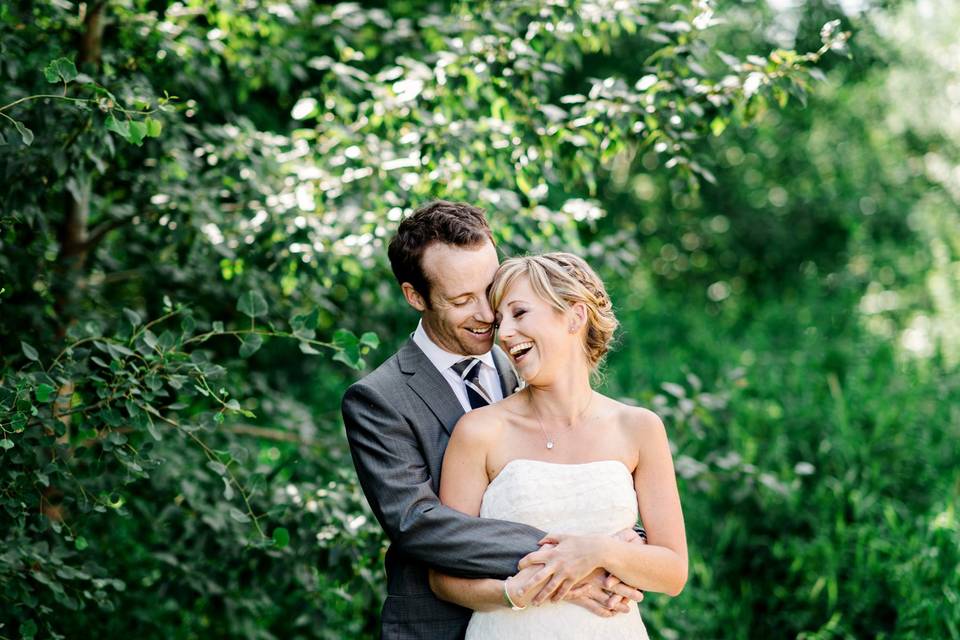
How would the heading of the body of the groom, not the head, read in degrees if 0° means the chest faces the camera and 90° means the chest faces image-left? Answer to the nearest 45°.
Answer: approximately 315°

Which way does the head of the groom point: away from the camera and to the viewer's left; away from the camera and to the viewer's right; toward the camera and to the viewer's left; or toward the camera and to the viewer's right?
toward the camera and to the viewer's right

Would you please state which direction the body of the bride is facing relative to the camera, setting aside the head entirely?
toward the camera

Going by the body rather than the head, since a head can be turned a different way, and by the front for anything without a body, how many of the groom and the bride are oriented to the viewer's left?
0

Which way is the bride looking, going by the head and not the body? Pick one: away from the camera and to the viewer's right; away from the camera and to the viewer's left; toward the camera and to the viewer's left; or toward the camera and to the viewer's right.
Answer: toward the camera and to the viewer's left
